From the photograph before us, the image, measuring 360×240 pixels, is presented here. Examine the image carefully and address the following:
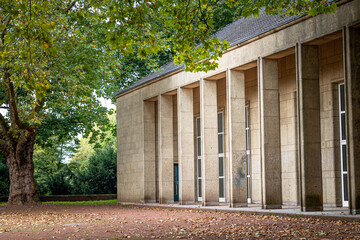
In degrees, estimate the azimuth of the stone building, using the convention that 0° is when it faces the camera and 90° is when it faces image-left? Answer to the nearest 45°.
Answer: approximately 45°

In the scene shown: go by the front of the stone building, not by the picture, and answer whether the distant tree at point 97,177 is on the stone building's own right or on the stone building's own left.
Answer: on the stone building's own right
